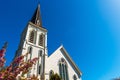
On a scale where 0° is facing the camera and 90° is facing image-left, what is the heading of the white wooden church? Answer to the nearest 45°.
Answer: approximately 0°
